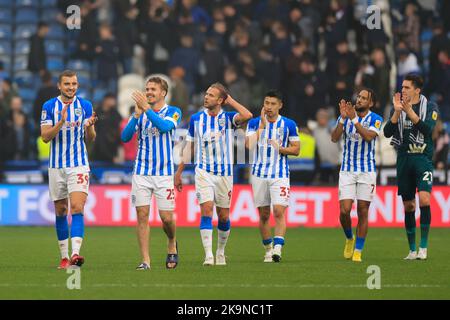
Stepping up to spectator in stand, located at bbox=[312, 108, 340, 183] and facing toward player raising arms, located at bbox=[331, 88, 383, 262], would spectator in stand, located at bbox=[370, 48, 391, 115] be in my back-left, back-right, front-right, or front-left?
back-left

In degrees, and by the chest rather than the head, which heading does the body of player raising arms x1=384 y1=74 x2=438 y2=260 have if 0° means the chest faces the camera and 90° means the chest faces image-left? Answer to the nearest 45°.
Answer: approximately 45°

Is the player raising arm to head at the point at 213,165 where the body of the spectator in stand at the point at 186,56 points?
yes

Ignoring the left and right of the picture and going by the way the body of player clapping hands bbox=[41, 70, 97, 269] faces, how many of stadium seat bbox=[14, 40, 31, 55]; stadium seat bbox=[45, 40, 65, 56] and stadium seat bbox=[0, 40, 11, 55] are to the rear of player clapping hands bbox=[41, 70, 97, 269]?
3

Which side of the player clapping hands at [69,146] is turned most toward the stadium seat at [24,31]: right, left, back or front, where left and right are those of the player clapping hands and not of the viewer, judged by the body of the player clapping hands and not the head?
back

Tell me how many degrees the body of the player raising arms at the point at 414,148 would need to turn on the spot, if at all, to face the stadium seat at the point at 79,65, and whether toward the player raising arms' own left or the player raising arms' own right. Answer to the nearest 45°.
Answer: approximately 90° to the player raising arms' own right

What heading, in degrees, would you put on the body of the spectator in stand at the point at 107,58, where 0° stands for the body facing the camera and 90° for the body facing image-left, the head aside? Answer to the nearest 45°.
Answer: approximately 0°

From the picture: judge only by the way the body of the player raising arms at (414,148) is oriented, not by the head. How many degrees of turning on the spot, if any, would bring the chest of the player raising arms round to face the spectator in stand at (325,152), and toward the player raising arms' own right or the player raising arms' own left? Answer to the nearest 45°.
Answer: approximately 135° to the player raising arms' own right

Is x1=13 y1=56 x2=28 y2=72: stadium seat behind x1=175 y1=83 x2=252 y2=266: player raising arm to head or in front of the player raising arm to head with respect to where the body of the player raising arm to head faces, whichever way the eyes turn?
behind
